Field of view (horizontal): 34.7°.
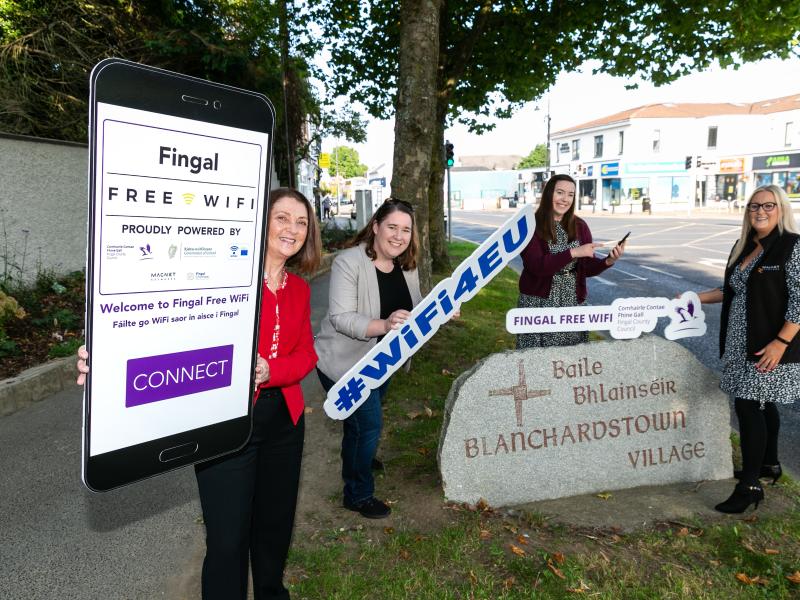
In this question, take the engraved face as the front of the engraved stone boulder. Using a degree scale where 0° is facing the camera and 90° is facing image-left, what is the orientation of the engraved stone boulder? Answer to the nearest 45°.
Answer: approximately 0°

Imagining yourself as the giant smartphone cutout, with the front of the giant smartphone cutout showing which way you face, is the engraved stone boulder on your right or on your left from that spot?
on your left

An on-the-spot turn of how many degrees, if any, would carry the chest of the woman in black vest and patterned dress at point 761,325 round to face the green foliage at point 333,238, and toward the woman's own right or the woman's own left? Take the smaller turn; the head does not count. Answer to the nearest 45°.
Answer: approximately 90° to the woman's own right

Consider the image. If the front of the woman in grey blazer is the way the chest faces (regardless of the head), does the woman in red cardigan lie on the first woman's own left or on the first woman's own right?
on the first woman's own right

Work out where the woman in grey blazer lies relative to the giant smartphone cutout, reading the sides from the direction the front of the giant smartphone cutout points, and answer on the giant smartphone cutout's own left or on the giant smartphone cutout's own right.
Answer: on the giant smartphone cutout's own left
